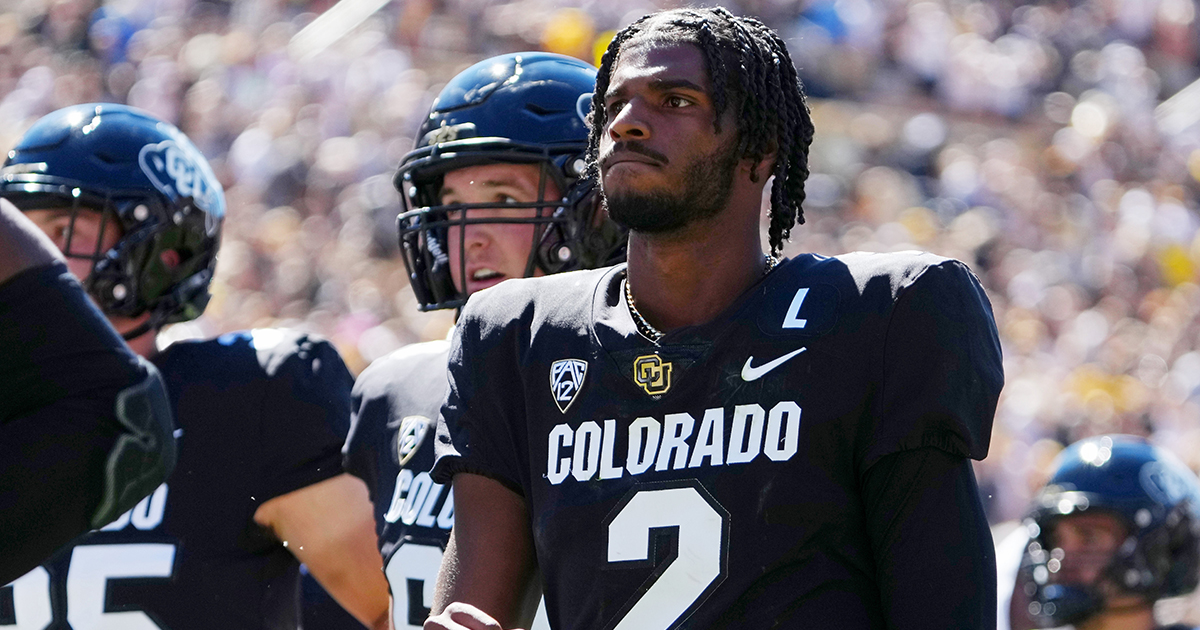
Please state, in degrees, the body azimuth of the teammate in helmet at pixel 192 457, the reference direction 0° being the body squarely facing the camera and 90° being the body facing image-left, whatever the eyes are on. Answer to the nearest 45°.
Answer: approximately 45°

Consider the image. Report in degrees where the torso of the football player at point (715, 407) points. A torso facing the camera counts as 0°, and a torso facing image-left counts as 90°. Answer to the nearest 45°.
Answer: approximately 45°

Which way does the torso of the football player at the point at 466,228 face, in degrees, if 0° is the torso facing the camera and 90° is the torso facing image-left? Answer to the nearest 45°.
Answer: approximately 45°

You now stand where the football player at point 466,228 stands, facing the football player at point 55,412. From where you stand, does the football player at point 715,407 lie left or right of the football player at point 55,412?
left

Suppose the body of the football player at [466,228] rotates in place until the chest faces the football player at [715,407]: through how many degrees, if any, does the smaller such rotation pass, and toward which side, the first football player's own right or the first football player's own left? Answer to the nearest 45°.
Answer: approximately 45° to the first football player's own left

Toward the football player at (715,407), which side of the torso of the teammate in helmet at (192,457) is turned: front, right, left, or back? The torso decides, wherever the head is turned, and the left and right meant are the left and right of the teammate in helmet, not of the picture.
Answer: left
